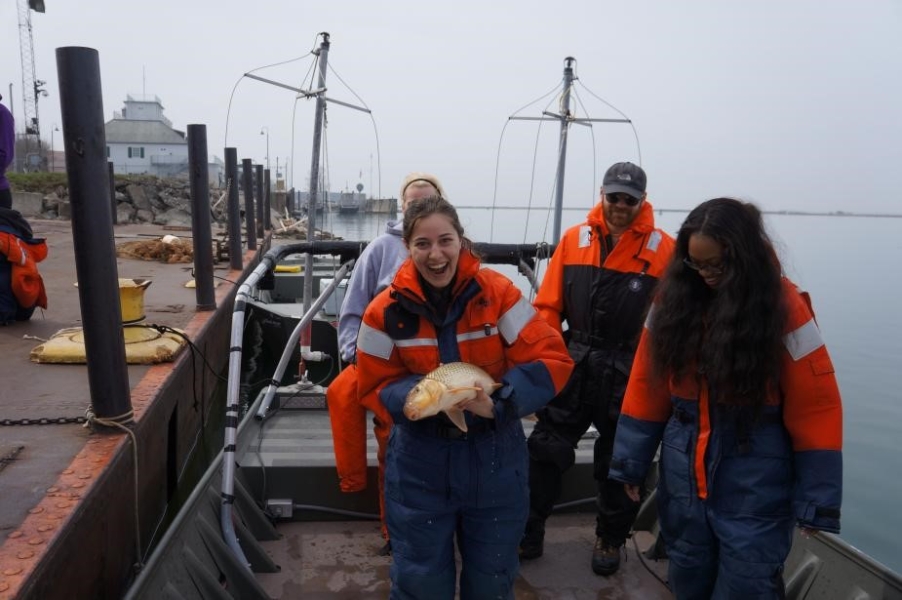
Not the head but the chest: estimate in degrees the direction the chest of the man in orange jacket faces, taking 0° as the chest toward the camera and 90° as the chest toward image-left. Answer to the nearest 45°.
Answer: approximately 0°

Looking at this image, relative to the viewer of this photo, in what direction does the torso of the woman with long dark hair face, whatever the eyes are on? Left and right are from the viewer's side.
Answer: facing the viewer and to the left of the viewer

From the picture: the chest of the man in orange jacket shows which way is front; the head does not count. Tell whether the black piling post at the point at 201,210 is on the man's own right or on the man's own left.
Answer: on the man's own right

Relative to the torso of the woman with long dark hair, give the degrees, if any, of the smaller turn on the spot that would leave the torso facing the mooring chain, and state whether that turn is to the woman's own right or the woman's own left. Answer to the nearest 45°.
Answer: approximately 45° to the woman's own right

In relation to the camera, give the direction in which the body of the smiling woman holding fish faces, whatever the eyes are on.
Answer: toward the camera

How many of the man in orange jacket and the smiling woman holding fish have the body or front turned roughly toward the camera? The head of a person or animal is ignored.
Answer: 2

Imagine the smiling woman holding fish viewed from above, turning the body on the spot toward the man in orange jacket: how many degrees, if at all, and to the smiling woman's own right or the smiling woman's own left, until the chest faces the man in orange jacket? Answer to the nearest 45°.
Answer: approximately 135° to the smiling woman's own left

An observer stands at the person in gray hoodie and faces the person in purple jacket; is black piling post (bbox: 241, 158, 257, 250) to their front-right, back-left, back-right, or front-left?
front-right
